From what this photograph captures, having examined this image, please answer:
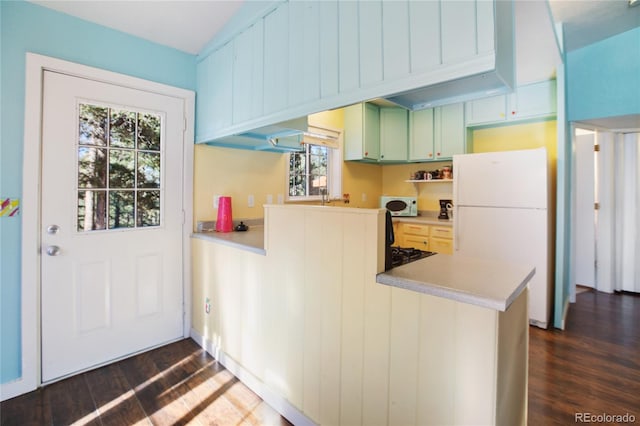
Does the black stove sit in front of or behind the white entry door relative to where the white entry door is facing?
in front

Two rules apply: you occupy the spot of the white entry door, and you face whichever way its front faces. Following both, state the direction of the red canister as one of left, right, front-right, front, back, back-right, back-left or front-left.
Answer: front-left

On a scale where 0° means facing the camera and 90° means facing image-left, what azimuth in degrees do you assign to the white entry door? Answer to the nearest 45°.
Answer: approximately 315°

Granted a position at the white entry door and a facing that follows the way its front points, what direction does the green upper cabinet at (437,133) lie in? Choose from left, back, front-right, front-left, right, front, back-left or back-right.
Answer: front-left

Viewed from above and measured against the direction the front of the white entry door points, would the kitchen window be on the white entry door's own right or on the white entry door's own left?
on the white entry door's own left
